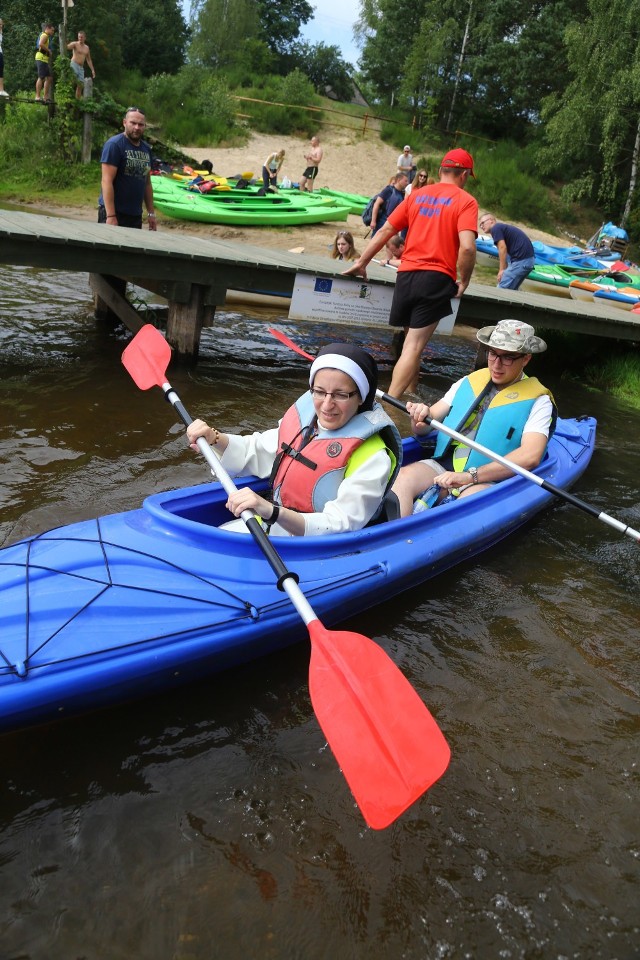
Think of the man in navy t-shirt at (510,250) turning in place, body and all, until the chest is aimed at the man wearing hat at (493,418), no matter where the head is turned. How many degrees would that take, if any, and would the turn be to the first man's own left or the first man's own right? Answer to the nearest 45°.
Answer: approximately 90° to the first man's own left

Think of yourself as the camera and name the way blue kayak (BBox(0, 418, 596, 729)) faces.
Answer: facing the viewer and to the left of the viewer

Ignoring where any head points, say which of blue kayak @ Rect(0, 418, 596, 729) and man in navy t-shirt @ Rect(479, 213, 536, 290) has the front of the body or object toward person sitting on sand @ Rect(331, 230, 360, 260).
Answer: the man in navy t-shirt

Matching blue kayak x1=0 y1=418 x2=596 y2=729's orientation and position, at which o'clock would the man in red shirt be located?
The man in red shirt is roughly at 5 o'clock from the blue kayak.

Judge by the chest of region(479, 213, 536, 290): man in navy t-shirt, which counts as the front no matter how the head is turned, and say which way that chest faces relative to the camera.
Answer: to the viewer's left

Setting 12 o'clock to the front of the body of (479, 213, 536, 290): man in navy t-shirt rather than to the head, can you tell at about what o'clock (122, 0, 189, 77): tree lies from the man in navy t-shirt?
The tree is roughly at 2 o'clock from the man in navy t-shirt.

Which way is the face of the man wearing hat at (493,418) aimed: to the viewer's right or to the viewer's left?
to the viewer's left

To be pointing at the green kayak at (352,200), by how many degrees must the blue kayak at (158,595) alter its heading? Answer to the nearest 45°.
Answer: approximately 135° to its right

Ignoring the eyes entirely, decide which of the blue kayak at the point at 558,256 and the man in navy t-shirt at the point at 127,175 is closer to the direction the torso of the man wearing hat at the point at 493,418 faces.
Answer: the man in navy t-shirt

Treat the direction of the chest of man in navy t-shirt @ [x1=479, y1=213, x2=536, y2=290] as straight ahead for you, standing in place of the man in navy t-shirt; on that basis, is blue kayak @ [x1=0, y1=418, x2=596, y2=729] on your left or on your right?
on your left

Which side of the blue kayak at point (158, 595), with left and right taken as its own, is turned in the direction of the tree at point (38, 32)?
right
